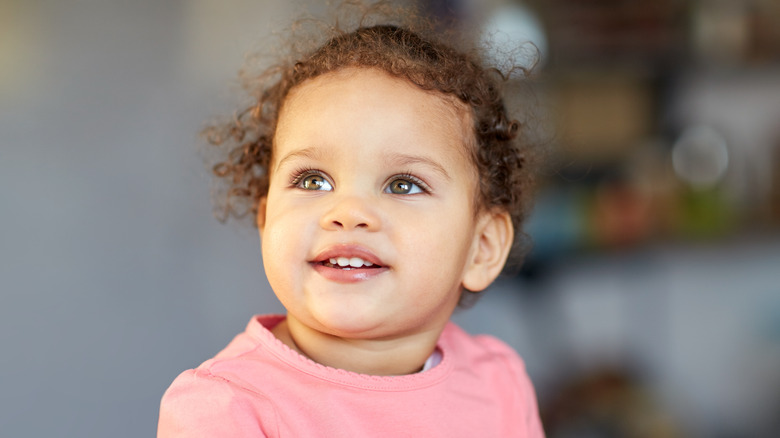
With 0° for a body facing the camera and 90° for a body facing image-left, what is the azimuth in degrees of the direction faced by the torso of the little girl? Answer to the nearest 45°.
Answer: approximately 0°

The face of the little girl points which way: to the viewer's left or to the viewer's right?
to the viewer's left
